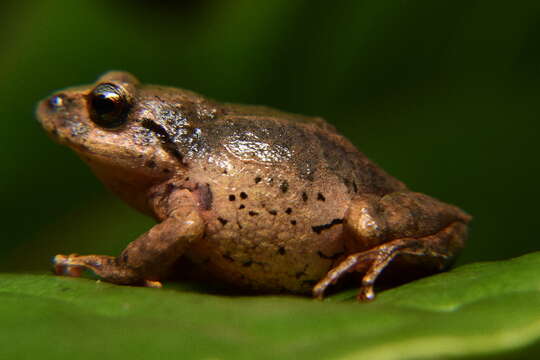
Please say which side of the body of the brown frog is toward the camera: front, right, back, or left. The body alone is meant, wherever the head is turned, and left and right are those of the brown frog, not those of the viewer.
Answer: left
